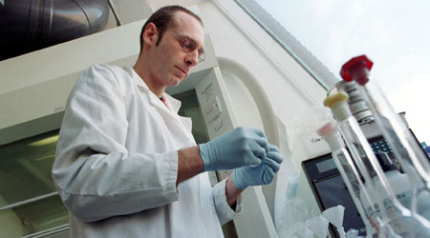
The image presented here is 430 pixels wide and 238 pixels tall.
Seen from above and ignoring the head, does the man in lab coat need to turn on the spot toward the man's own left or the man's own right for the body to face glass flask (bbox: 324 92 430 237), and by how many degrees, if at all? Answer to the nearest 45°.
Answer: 0° — they already face it

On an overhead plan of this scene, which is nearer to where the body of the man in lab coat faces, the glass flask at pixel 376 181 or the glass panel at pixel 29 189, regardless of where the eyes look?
the glass flask

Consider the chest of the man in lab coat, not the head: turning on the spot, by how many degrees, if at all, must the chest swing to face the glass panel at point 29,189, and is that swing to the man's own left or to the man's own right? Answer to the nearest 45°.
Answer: approximately 180°

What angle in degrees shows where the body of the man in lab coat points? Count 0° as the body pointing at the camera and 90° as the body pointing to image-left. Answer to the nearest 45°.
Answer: approximately 315°
